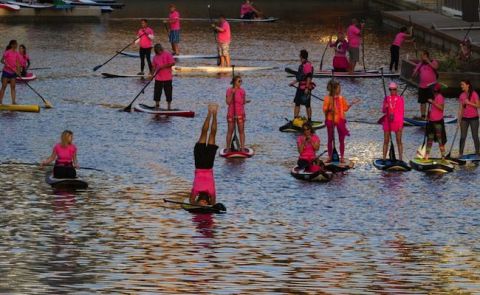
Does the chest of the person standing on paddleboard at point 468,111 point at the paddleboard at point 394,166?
yes

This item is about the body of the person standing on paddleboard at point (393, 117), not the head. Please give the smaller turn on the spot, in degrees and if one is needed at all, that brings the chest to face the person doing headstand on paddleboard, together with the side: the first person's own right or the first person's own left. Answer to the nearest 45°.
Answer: approximately 45° to the first person's own right

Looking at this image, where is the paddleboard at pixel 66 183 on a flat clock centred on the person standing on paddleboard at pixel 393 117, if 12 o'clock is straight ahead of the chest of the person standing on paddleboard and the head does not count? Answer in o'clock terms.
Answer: The paddleboard is roughly at 2 o'clock from the person standing on paddleboard.

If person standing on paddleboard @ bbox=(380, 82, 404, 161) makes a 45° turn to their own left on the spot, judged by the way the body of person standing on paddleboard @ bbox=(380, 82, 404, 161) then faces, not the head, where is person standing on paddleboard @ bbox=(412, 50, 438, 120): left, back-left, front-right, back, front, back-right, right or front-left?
back-left
